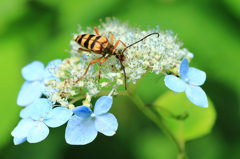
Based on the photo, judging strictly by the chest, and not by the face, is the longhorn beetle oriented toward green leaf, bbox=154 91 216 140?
no

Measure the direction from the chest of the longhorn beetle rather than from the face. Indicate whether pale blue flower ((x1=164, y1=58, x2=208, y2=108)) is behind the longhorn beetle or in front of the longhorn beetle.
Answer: in front

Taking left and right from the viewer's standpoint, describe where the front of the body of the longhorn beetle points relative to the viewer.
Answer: facing the viewer and to the right of the viewer
